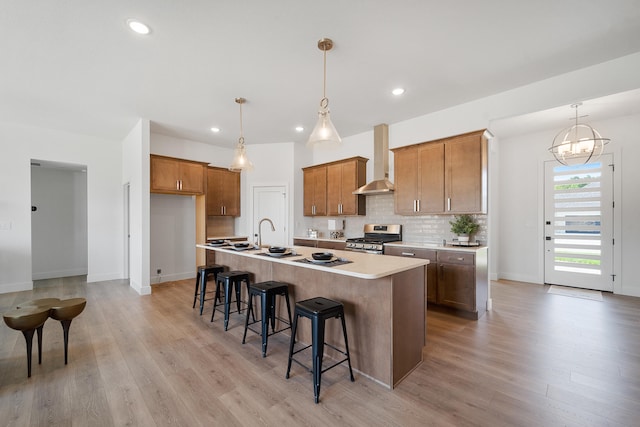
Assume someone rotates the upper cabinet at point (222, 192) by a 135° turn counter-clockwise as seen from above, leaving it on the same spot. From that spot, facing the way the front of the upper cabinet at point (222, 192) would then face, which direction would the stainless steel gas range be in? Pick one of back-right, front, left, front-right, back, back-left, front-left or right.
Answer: right

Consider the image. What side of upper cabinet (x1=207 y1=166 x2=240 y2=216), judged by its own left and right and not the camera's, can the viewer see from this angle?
front

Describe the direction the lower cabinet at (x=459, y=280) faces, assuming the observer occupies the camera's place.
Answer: facing the viewer and to the left of the viewer

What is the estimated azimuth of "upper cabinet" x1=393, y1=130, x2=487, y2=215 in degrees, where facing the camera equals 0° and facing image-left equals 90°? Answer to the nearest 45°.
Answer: approximately 45°

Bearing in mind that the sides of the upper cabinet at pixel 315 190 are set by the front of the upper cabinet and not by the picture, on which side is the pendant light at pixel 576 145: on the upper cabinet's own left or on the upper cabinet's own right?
on the upper cabinet's own left

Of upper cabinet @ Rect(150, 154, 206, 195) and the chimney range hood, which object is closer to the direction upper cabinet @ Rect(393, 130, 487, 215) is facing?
the upper cabinet

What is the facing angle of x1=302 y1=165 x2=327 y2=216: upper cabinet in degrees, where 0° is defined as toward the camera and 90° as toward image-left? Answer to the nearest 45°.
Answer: approximately 45°

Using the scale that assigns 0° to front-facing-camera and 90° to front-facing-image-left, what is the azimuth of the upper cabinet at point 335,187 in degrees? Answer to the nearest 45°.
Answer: approximately 45°

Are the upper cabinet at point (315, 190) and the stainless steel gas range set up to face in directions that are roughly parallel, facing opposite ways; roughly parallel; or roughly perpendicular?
roughly parallel

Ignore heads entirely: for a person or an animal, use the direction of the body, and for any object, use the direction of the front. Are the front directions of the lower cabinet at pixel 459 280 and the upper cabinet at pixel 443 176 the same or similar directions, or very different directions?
same or similar directions

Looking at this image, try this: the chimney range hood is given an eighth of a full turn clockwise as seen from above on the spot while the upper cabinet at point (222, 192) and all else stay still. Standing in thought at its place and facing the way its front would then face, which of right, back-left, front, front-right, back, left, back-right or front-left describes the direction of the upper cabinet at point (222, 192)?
front

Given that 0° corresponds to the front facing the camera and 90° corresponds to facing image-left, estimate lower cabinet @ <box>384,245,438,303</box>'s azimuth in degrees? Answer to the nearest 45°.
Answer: approximately 45°

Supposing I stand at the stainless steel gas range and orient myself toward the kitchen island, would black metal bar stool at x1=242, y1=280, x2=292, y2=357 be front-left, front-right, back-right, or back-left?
front-right
